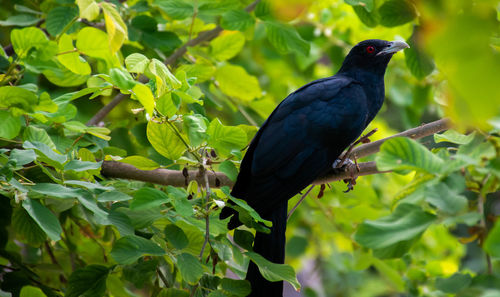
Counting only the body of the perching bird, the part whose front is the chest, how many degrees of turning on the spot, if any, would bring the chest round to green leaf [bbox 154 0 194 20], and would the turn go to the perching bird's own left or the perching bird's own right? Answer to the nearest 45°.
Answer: approximately 135° to the perching bird's own left

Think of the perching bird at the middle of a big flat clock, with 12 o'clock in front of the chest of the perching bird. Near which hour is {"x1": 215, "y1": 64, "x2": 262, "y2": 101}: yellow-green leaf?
The yellow-green leaf is roughly at 8 o'clock from the perching bird.

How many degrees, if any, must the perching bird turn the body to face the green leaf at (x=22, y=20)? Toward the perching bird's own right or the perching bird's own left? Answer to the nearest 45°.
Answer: approximately 180°

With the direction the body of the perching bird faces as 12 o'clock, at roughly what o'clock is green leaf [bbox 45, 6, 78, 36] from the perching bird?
The green leaf is roughly at 6 o'clock from the perching bird.

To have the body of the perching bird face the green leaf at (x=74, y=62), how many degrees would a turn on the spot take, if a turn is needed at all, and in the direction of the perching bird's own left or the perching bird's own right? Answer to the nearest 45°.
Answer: approximately 180°

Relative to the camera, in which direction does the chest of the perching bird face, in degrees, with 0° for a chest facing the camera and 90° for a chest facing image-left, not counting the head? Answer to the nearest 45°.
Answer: approximately 270°
